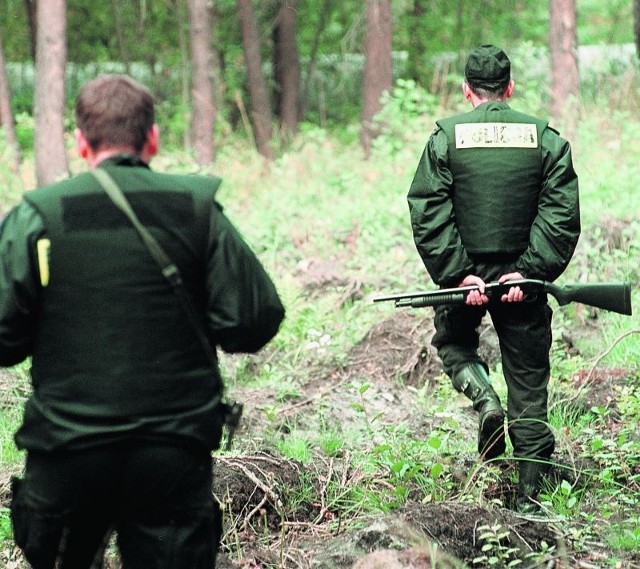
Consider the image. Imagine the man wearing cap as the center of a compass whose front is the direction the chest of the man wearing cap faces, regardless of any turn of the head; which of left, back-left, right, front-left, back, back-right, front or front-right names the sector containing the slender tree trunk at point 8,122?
front-left

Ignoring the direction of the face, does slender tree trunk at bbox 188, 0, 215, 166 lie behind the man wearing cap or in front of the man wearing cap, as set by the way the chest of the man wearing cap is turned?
in front

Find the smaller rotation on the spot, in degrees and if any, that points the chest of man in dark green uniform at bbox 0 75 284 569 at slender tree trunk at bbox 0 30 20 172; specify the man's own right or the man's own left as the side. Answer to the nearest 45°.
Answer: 0° — they already face it

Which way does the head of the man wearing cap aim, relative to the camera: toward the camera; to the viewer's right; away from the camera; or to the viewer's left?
away from the camera

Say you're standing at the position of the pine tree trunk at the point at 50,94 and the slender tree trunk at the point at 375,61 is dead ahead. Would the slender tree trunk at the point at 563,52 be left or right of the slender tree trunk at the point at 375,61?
right

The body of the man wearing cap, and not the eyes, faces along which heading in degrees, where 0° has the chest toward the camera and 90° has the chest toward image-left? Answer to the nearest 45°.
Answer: approximately 180°

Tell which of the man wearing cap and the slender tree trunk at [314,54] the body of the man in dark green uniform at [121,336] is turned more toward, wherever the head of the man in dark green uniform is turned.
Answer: the slender tree trunk

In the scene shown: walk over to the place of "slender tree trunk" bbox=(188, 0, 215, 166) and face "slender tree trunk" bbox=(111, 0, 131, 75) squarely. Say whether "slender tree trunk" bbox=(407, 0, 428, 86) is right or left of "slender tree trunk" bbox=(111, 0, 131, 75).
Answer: right

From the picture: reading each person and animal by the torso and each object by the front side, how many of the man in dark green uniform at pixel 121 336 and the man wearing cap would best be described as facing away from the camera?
2

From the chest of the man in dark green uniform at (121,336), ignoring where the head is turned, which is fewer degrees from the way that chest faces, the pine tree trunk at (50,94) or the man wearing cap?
the pine tree trunk

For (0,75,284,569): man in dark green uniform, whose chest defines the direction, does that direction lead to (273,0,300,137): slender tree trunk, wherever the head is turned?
yes

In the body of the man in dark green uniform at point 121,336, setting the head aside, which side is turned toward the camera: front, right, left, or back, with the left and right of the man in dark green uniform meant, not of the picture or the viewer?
back

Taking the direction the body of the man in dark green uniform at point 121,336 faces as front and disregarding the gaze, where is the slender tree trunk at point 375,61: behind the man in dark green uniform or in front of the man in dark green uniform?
in front

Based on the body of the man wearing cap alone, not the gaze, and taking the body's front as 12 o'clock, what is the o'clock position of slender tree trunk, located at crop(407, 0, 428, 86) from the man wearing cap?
The slender tree trunk is roughly at 12 o'clock from the man wearing cap.
